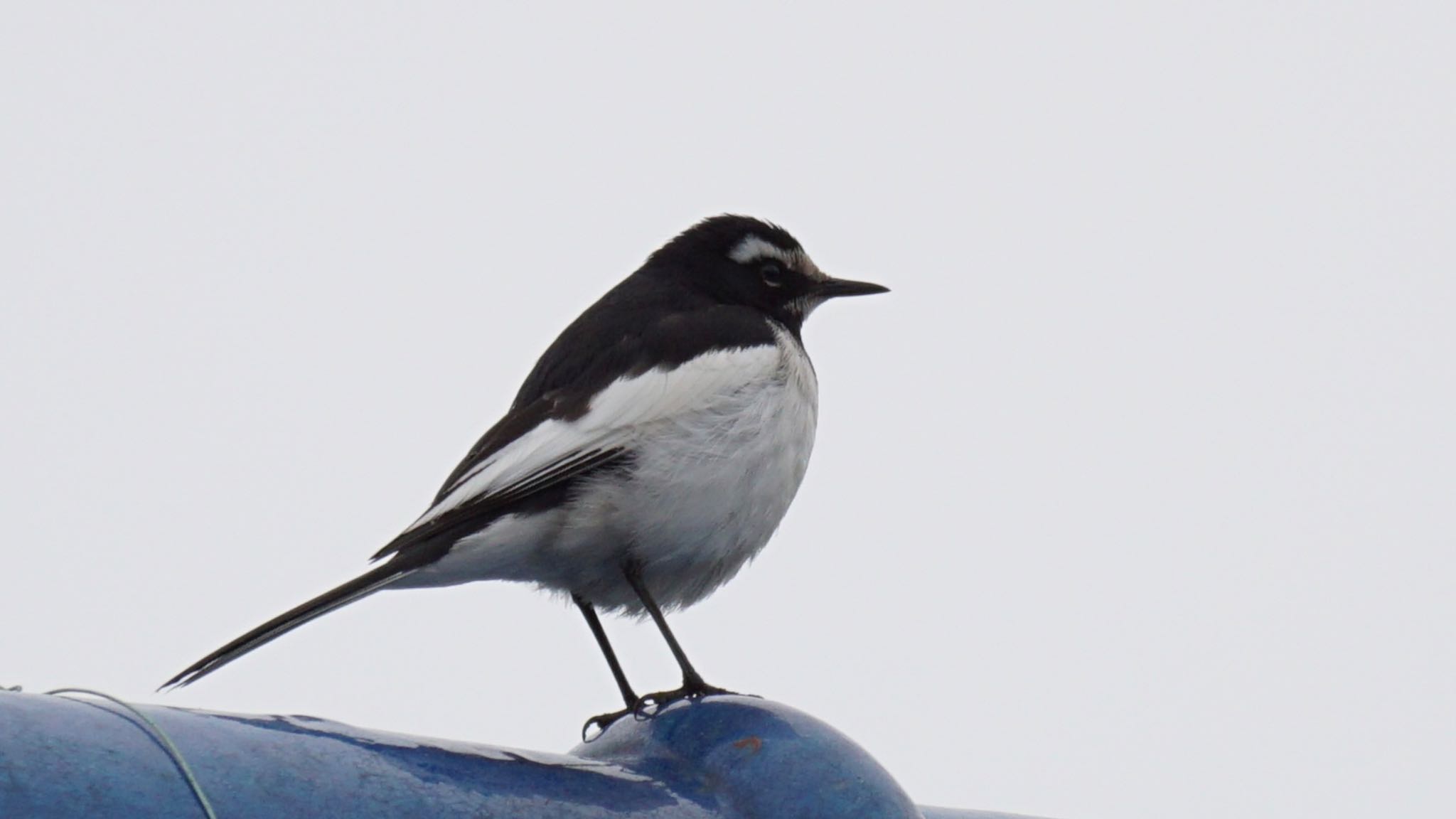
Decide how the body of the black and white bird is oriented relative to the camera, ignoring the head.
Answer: to the viewer's right

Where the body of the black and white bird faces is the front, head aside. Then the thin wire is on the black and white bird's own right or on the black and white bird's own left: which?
on the black and white bird's own right
